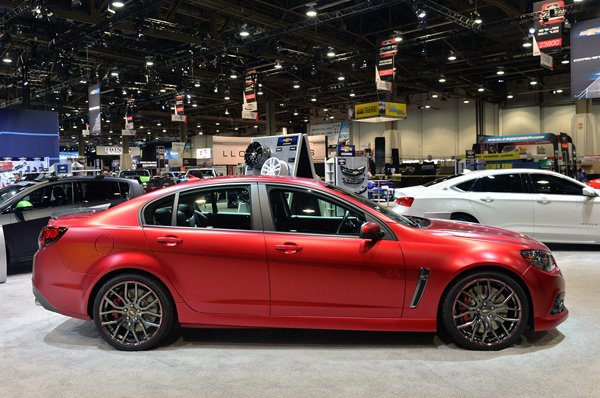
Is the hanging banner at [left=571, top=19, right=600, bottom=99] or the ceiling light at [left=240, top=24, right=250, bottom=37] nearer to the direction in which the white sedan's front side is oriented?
the hanging banner

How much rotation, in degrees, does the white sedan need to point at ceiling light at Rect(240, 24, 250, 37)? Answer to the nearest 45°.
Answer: approximately 135° to its left

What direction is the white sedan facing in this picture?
to the viewer's right

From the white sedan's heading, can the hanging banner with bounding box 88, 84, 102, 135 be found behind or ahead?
behind

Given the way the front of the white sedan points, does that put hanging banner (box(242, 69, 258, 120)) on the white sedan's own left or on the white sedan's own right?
on the white sedan's own left

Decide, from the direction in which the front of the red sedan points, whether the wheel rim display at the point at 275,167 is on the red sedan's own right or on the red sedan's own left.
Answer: on the red sedan's own left

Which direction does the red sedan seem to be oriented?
to the viewer's right

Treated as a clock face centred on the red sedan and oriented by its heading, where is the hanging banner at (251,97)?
The hanging banner is roughly at 9 o'clock from the red sedan.
